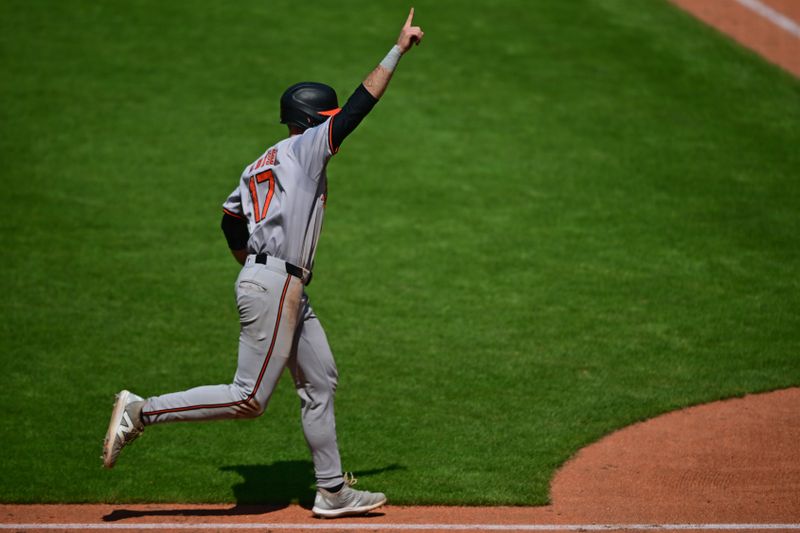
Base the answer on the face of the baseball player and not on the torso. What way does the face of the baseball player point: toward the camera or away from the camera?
away from the camera

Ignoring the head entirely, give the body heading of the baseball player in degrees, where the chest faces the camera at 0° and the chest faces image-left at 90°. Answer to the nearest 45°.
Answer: approximately 225°
